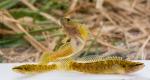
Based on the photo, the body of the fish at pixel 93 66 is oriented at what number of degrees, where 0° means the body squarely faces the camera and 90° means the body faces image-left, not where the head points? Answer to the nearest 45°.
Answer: approximately 270°
